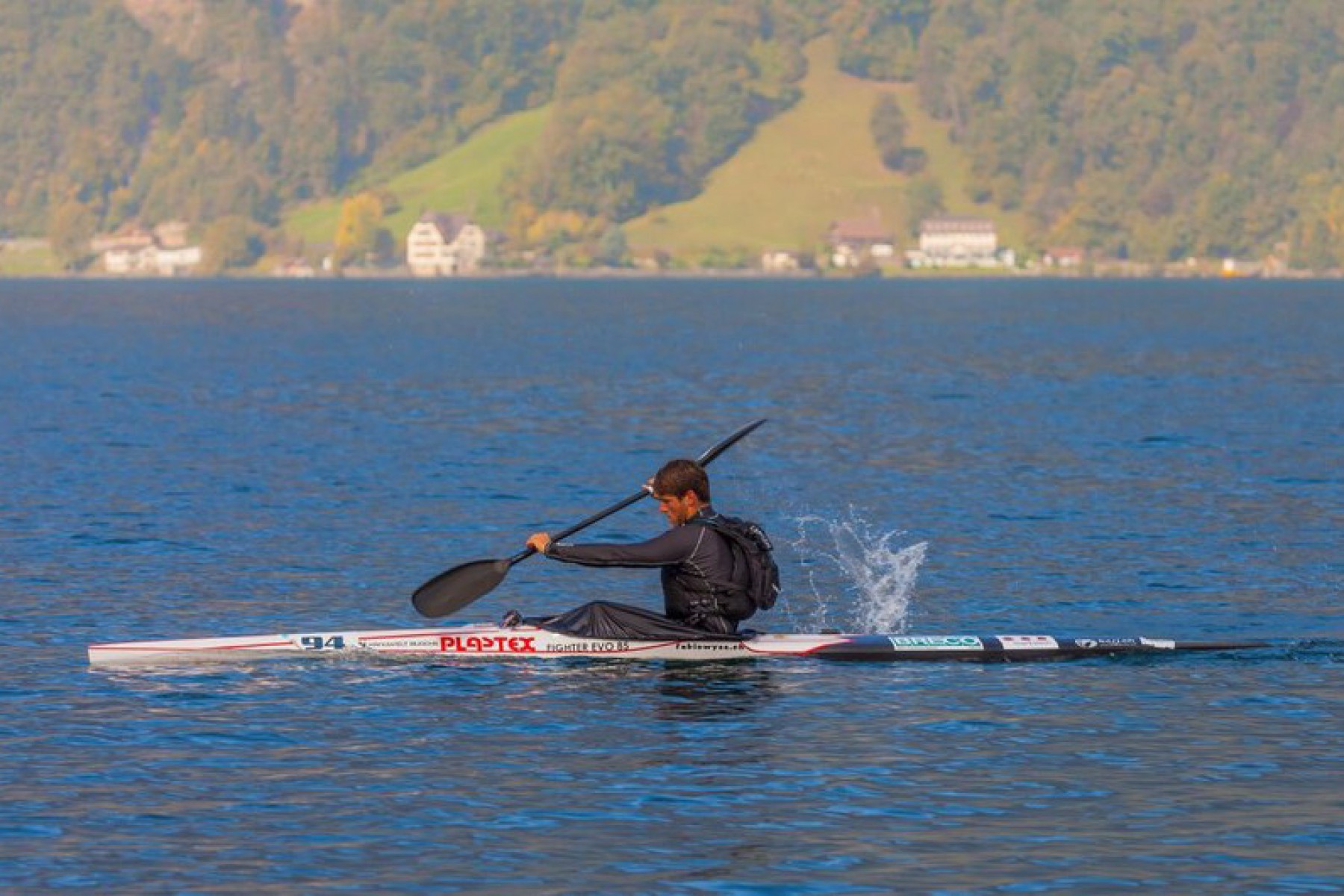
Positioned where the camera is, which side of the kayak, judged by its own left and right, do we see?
left

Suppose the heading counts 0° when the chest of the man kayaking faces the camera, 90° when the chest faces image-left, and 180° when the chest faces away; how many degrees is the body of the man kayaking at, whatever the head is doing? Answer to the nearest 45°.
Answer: approximately 90°

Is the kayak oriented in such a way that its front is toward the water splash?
no

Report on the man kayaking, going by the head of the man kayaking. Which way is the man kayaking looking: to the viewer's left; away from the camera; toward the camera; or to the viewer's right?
to the viewer's left

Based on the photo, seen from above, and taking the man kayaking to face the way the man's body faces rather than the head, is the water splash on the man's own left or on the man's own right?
on the man's own right
